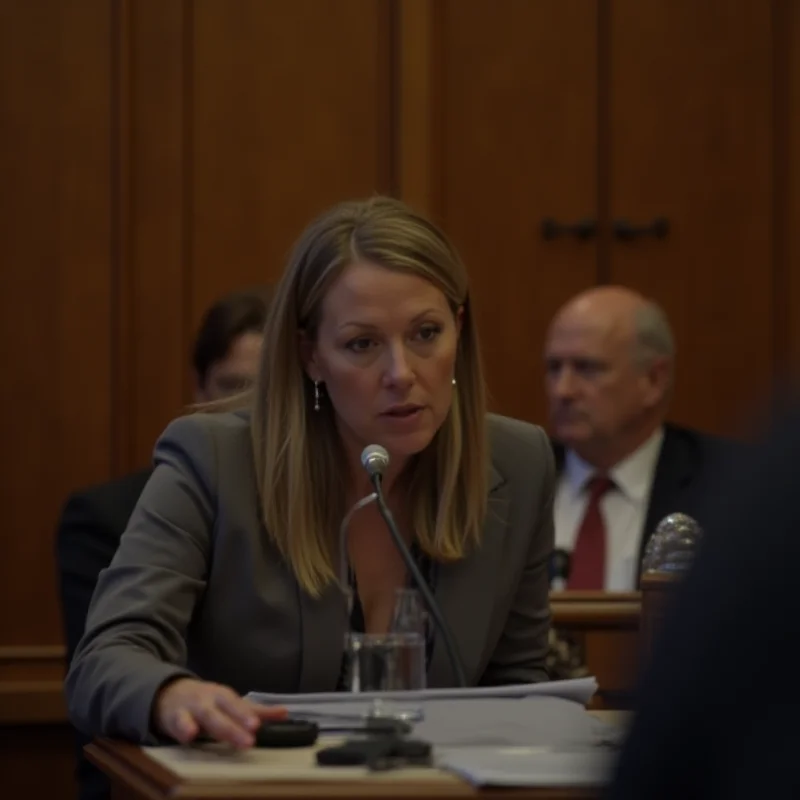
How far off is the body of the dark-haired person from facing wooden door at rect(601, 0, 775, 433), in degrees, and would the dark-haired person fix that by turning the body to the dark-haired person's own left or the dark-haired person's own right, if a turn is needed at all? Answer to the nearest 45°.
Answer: approximately 90° to the dark-haired person's own left

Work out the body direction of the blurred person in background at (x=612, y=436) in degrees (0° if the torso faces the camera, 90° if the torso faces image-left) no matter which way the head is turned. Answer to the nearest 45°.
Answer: approximately 45°

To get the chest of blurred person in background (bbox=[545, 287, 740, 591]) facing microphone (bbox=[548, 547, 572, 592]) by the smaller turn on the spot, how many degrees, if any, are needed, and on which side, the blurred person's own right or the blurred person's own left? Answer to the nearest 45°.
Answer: approximately 45° to the blurred person's own left

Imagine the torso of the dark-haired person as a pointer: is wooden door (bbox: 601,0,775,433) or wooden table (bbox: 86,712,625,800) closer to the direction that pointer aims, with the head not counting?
the wooden table

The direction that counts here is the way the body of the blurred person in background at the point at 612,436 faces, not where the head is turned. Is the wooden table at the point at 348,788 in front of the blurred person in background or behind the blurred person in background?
in front

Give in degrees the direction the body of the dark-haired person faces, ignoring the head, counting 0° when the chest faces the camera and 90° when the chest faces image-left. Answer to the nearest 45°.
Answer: approximately 315°

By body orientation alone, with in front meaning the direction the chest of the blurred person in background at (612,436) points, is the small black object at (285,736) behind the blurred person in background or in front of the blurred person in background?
in front

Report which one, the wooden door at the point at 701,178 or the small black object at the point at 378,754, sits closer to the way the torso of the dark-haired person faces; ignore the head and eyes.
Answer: the small black object

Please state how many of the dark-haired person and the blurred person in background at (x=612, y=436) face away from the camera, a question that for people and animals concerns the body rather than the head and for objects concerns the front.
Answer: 0

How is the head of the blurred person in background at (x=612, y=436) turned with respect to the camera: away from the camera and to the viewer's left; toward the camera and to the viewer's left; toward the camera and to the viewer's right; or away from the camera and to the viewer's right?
toward the camera and to the viewer's left

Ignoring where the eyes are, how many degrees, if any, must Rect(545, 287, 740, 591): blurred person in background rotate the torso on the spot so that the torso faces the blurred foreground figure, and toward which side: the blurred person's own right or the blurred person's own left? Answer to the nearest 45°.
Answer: approximately 45° to the blurred person's own left
